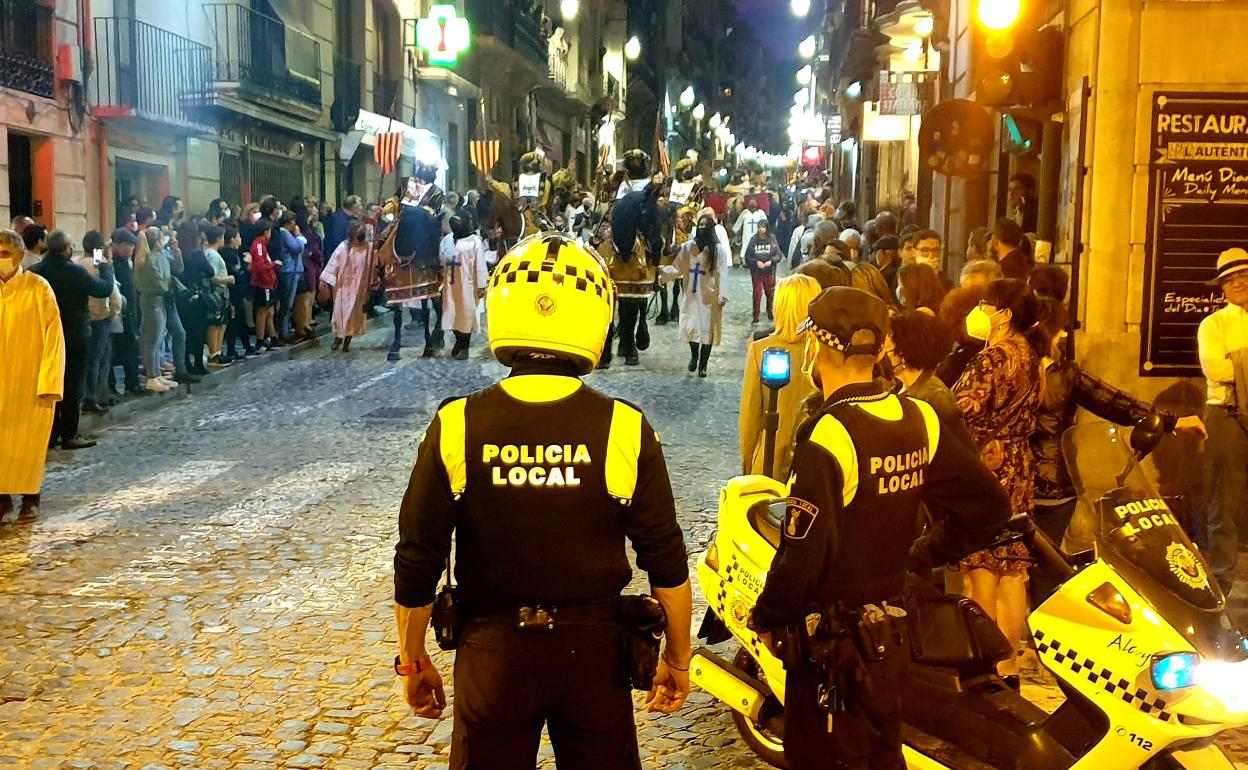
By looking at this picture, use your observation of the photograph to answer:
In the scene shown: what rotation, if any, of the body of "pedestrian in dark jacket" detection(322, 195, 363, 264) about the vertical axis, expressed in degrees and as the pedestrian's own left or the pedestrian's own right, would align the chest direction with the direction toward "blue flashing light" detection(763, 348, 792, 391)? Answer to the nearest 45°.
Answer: approximately 90° to the pedestrian's own right

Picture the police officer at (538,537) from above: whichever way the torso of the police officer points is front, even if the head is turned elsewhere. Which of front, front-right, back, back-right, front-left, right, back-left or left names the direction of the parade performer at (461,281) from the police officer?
front

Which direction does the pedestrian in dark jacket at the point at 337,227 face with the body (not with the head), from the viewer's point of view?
to the viewer's right

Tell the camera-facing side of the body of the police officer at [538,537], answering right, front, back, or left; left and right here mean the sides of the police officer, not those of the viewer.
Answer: back

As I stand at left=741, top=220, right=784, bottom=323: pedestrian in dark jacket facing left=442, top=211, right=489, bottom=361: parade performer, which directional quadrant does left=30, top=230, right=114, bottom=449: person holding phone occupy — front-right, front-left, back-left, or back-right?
front-left

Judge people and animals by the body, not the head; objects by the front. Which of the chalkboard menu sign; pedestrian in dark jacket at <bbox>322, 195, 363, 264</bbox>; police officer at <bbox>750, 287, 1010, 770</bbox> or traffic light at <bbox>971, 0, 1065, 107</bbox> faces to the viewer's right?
the pedestrian in dark jacket

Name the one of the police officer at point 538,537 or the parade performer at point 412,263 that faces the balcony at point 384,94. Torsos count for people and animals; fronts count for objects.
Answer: the police officer

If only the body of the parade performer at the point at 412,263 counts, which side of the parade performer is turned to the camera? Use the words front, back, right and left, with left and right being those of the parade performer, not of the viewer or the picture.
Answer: front

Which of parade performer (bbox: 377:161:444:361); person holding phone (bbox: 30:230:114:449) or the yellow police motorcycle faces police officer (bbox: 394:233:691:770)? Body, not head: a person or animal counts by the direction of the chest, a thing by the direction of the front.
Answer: the parade performer

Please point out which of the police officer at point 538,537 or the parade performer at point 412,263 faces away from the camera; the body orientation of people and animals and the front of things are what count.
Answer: the police officer

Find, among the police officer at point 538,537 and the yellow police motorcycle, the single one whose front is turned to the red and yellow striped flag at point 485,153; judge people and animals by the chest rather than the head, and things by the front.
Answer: the police officer

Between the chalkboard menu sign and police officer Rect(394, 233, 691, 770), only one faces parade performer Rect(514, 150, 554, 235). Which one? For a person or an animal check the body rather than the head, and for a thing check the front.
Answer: the police officer

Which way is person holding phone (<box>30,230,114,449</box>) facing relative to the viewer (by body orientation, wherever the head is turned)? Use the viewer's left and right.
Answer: facing away from the viewer and to the right of the viewer

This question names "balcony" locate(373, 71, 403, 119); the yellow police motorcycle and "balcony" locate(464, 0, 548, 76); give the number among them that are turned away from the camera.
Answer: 0

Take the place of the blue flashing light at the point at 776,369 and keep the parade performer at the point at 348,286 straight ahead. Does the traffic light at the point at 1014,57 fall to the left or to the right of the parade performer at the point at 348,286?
right

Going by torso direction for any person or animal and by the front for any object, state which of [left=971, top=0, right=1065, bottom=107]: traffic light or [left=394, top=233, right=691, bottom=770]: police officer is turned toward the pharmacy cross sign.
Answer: the police officer

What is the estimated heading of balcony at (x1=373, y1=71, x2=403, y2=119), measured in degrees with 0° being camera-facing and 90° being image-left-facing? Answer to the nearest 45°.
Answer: approximately 315°

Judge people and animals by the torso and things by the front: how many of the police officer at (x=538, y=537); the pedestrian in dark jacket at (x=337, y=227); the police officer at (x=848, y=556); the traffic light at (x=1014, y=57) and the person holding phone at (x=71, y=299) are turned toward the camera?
1

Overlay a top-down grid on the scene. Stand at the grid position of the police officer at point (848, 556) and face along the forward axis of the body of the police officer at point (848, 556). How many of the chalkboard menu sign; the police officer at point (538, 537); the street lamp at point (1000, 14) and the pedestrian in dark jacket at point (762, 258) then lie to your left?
1

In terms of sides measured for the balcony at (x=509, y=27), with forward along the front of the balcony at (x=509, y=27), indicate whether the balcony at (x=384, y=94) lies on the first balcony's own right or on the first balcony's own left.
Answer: on the first balcony's own right
